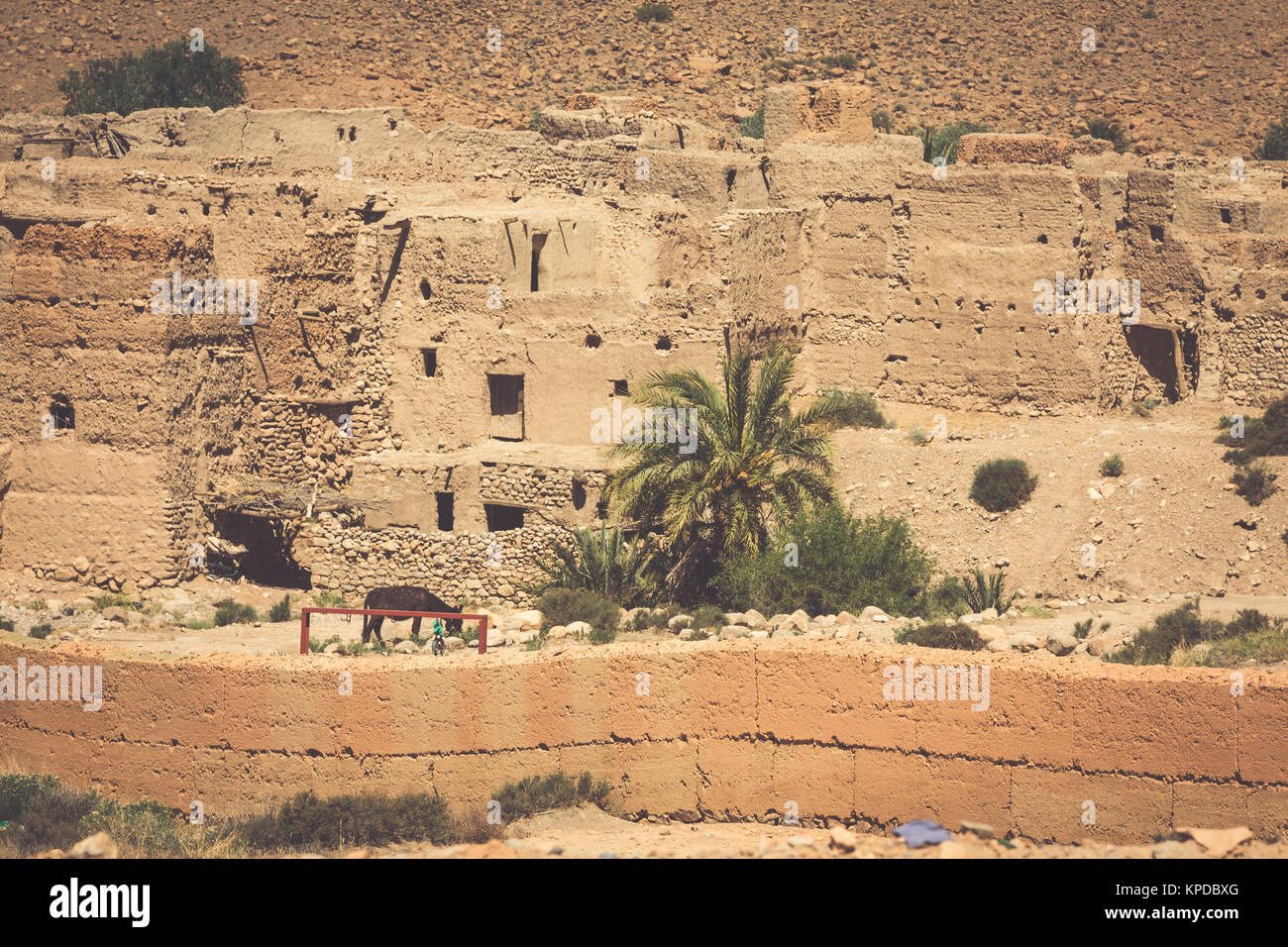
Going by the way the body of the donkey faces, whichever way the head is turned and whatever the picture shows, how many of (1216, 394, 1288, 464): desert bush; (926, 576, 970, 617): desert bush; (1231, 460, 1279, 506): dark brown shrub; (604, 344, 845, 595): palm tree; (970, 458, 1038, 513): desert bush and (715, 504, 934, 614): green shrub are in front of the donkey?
6

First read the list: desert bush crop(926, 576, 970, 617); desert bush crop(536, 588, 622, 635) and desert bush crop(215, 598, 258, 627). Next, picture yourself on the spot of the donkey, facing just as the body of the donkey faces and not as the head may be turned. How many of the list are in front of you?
2

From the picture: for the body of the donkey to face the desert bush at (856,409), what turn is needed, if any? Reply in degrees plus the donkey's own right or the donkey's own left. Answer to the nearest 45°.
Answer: approximately 45° to the donkey's own left

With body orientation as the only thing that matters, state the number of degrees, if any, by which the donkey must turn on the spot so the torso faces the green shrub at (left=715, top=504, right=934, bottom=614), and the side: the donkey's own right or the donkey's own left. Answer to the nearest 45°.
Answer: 0° — it already faces it

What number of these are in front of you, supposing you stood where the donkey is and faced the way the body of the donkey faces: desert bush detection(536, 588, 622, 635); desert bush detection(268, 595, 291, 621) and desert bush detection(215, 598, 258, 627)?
1

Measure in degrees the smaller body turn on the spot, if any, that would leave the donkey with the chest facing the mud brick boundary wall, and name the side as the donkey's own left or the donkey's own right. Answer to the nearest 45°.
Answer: approximately 90° to the donkey's own right

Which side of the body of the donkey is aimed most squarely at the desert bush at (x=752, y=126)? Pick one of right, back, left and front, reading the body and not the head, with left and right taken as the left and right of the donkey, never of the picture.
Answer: left

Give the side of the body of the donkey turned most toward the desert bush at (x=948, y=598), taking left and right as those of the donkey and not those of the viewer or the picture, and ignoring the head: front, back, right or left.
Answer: front

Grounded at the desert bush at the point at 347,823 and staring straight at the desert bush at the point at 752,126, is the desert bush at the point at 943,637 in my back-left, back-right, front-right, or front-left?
front-right

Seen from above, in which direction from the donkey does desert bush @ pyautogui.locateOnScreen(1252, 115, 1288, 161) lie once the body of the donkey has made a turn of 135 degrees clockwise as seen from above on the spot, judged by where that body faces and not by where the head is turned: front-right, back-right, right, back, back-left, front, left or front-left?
back

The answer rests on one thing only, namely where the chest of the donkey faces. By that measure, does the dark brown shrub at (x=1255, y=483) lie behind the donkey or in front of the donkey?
in front

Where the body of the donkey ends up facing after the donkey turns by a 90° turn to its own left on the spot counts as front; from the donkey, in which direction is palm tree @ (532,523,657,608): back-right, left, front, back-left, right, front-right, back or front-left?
right

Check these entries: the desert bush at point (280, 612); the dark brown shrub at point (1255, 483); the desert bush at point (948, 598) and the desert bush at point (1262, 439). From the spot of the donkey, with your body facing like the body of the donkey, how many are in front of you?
3

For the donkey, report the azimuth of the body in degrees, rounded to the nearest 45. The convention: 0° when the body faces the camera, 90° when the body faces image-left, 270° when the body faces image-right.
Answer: approximately 270°

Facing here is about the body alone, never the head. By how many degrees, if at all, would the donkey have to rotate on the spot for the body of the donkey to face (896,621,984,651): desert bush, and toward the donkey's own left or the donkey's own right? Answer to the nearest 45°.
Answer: approximately 45° to the donkey's own right

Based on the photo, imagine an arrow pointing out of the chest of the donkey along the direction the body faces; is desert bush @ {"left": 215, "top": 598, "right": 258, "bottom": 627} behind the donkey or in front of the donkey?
behind

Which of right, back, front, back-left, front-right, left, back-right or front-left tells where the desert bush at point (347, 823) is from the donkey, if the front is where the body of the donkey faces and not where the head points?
right

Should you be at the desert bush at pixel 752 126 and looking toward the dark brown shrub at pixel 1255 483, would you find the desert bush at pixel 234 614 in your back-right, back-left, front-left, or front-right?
front-right
